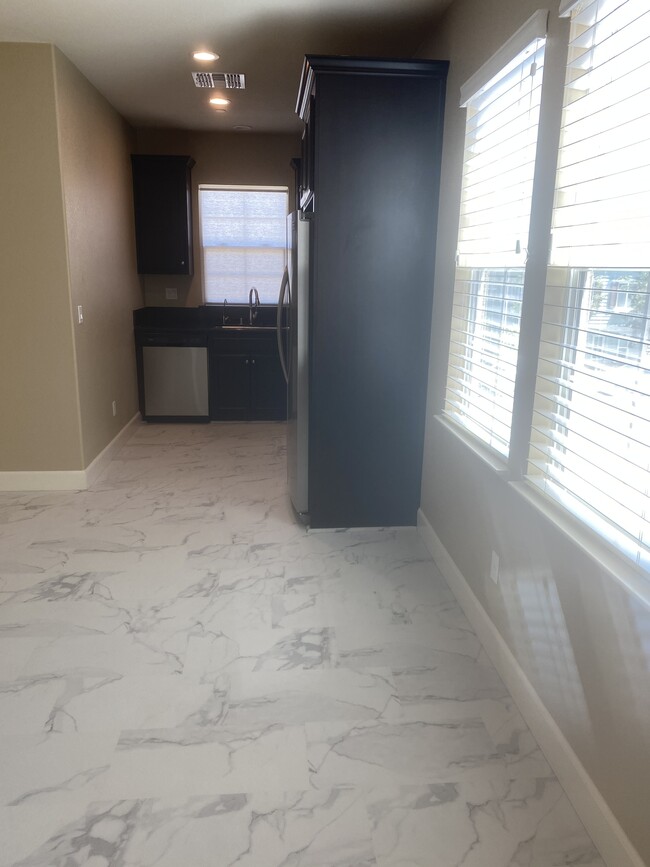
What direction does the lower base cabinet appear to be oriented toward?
toward the camera

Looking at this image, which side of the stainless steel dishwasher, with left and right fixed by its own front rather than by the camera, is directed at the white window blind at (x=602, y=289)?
front

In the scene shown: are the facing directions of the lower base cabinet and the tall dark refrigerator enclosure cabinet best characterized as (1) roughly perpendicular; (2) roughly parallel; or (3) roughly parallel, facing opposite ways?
roughly perpendicular

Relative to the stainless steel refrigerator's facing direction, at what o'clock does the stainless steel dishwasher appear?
The stainless steel dishwasher is roughly at 2 o'clock from the stainless steel refrigerator.

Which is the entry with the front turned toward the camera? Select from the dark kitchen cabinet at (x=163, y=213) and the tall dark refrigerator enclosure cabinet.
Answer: the dark kitchen cabinet

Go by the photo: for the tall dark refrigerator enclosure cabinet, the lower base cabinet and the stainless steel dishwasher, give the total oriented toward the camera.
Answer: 2

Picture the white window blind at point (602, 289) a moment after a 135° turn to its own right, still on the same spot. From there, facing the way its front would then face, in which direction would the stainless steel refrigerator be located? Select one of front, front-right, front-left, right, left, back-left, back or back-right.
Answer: front-left

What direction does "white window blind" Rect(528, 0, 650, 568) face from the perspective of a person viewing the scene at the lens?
facing the viewer and to the left of the viewer

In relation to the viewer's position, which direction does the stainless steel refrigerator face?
facing to the left of the viewer

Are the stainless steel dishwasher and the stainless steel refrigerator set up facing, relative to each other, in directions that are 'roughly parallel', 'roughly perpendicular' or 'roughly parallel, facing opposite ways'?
roughly perpendicular

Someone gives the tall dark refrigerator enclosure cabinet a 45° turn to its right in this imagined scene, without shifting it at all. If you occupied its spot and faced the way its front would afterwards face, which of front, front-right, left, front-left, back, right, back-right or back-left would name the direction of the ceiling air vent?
front

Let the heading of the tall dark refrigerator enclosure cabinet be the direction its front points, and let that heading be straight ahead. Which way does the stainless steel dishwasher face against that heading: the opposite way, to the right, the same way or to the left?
to the left

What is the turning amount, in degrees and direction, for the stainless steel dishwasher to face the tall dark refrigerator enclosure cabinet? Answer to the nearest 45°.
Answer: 0° — it already faces it

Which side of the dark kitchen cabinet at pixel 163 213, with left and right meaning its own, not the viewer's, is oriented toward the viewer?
front

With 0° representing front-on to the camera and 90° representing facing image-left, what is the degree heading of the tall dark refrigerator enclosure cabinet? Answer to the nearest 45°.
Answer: approximately 90°

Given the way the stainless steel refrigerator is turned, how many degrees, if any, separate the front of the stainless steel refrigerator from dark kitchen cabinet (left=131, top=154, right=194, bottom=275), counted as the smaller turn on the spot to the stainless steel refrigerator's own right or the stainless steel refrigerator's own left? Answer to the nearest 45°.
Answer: approximately 45° to the stainless steel refrigerator's own right

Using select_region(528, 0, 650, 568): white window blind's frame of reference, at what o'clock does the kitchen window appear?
The kitchen window is roughly at 3 o'clock from the white window blind.

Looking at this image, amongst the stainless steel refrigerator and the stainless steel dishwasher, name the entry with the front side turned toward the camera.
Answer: the stainless steel dishwasher
